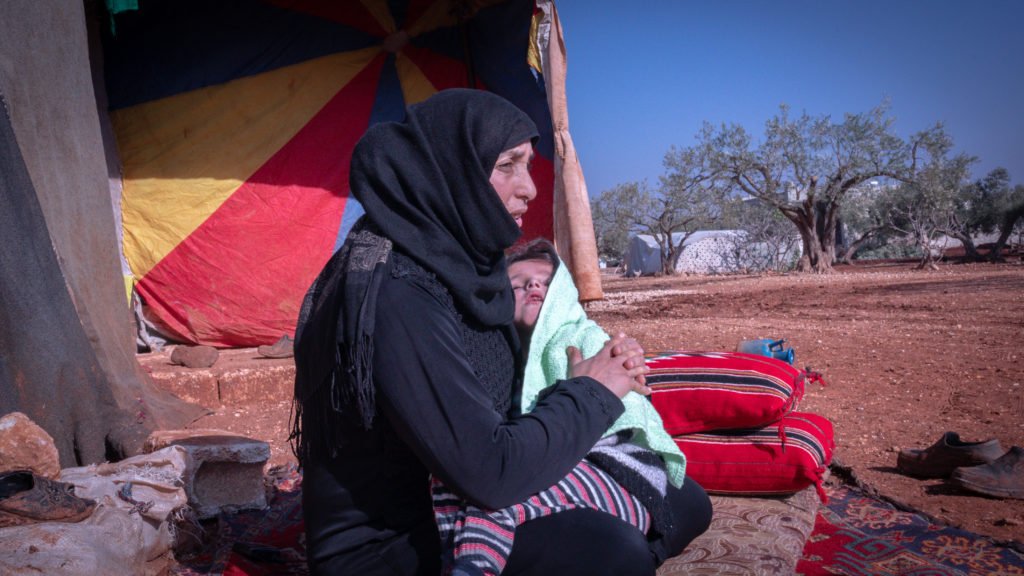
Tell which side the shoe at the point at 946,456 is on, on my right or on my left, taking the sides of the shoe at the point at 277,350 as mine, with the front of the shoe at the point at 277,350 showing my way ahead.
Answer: on my left

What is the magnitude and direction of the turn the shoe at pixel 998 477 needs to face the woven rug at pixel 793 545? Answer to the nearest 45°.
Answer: approximately 45° to its left

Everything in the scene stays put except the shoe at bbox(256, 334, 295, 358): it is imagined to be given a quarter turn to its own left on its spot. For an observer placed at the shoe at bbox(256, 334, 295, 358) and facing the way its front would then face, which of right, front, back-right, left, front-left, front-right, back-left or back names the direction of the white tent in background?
back-left

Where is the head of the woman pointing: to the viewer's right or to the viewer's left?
to the viewer's right

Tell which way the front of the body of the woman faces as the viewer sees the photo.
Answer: to the viewer's right

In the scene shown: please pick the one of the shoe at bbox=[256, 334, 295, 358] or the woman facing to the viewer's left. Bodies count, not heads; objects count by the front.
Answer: the shoe

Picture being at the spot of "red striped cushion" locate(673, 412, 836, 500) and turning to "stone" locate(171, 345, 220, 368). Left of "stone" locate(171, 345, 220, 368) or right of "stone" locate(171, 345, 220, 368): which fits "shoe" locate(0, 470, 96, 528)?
left

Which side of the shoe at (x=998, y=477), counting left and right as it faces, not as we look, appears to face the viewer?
left

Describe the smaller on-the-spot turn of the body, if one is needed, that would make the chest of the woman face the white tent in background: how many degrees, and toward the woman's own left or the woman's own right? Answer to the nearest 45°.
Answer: approximately 90° to the woman's own left

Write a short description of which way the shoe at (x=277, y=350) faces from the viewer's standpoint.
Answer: facing to the left of the viewer

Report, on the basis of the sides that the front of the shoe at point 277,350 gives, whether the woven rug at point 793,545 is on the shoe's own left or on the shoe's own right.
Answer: on the shoe's own left

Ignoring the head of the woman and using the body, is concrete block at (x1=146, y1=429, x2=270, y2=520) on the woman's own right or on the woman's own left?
on the woman's own left
